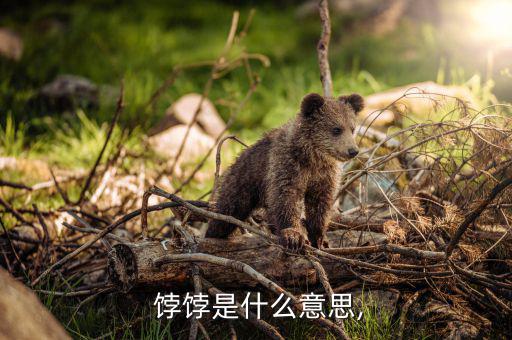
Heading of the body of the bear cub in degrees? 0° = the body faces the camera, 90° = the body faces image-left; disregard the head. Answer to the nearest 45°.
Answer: approximately 315°

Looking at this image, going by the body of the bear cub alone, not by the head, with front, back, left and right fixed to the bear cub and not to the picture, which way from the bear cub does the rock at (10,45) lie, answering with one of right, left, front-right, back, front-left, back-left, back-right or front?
back

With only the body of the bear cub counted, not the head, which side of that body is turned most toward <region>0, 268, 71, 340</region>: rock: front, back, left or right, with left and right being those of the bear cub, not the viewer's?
right

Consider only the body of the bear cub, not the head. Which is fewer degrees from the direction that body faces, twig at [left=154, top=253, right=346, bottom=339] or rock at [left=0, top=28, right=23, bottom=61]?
the twig

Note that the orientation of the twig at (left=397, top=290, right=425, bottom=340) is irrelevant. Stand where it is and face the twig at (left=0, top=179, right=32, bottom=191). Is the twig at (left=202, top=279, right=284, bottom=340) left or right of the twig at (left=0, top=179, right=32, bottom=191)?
left

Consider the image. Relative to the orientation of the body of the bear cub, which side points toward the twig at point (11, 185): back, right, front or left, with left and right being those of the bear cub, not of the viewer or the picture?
back

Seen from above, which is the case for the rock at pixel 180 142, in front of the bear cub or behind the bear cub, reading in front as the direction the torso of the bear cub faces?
behind
